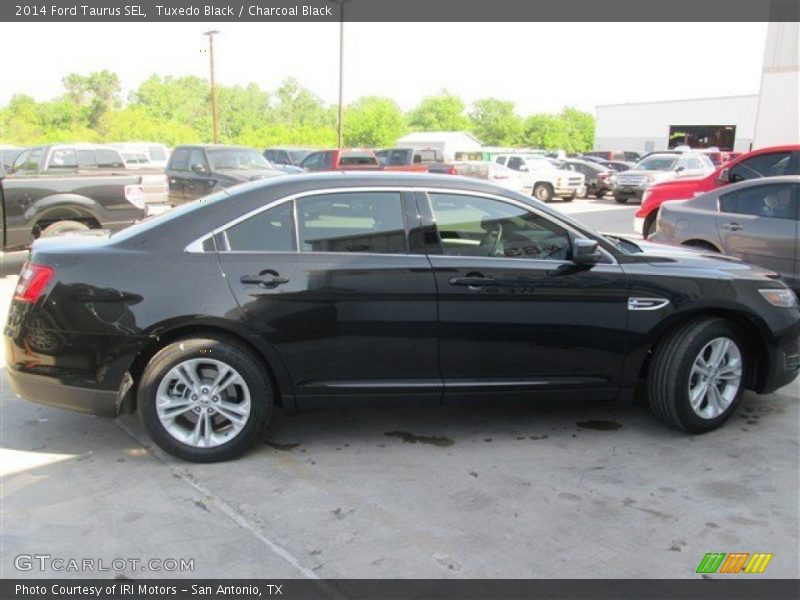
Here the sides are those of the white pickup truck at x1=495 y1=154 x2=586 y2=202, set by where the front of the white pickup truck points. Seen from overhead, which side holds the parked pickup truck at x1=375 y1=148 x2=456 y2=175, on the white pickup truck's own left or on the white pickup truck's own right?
on the white pickup truck's own right

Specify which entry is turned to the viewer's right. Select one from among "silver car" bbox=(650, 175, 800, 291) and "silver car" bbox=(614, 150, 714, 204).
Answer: "silver car" bbox=(650, 175, 800, 291)

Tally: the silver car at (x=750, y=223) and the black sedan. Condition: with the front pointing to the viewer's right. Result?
2

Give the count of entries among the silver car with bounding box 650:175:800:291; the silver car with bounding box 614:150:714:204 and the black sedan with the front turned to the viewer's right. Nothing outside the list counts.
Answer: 2

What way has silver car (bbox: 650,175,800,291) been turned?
to the viewer's right

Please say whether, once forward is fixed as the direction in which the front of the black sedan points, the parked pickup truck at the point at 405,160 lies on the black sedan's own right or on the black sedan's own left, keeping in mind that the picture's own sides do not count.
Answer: on the black sedan's own left

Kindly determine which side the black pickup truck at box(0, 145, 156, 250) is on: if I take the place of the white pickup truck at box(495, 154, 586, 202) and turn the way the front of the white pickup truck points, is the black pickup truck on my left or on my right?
on my right

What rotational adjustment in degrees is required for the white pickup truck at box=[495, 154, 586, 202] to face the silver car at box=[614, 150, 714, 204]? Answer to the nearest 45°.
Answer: approximately 45° to its left

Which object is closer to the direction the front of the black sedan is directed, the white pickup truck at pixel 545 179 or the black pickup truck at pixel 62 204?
the white pickup truck

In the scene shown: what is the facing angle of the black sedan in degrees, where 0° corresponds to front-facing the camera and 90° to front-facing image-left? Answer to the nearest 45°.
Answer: approximately 270°
